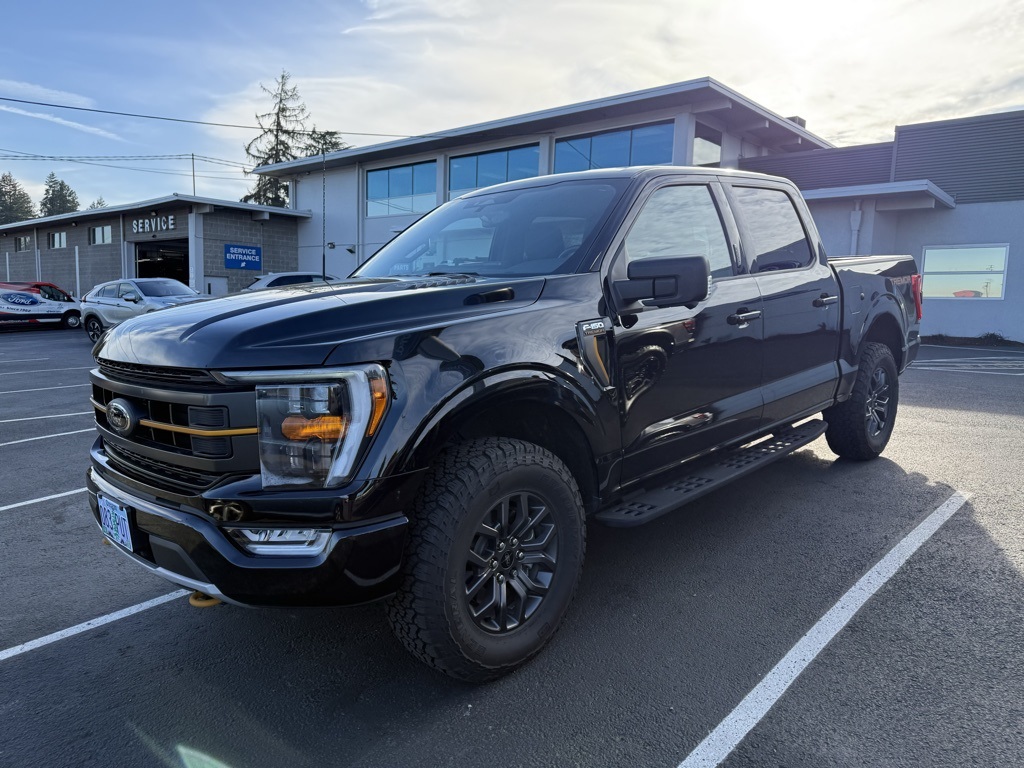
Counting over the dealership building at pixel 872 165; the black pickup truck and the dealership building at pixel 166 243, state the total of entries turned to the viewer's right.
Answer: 0

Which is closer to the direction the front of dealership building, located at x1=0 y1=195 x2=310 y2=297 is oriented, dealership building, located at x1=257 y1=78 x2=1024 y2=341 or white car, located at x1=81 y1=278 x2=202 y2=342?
the white car

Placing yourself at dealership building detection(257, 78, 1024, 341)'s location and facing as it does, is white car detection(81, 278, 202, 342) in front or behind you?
in front

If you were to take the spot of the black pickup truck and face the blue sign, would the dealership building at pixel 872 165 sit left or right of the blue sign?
right

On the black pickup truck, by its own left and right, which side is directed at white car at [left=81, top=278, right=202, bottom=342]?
right

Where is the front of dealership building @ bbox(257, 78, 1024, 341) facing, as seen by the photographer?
facing the viewer and to the left of the viewer

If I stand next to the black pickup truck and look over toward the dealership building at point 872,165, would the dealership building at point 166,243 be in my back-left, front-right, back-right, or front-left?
front-left

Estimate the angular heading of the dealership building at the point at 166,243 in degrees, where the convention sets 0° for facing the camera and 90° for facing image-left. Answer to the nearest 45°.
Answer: approximately 45°

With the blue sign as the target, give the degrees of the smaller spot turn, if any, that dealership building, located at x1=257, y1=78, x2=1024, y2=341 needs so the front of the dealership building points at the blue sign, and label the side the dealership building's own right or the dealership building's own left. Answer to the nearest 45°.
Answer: approximately 45° to the dealership building's own right

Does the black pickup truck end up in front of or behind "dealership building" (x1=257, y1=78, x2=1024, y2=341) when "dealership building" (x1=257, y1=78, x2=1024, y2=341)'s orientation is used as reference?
in front

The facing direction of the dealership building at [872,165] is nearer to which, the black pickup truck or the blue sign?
the black pickup truck

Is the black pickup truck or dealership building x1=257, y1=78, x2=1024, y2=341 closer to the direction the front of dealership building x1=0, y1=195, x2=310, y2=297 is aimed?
the black pickup truck
